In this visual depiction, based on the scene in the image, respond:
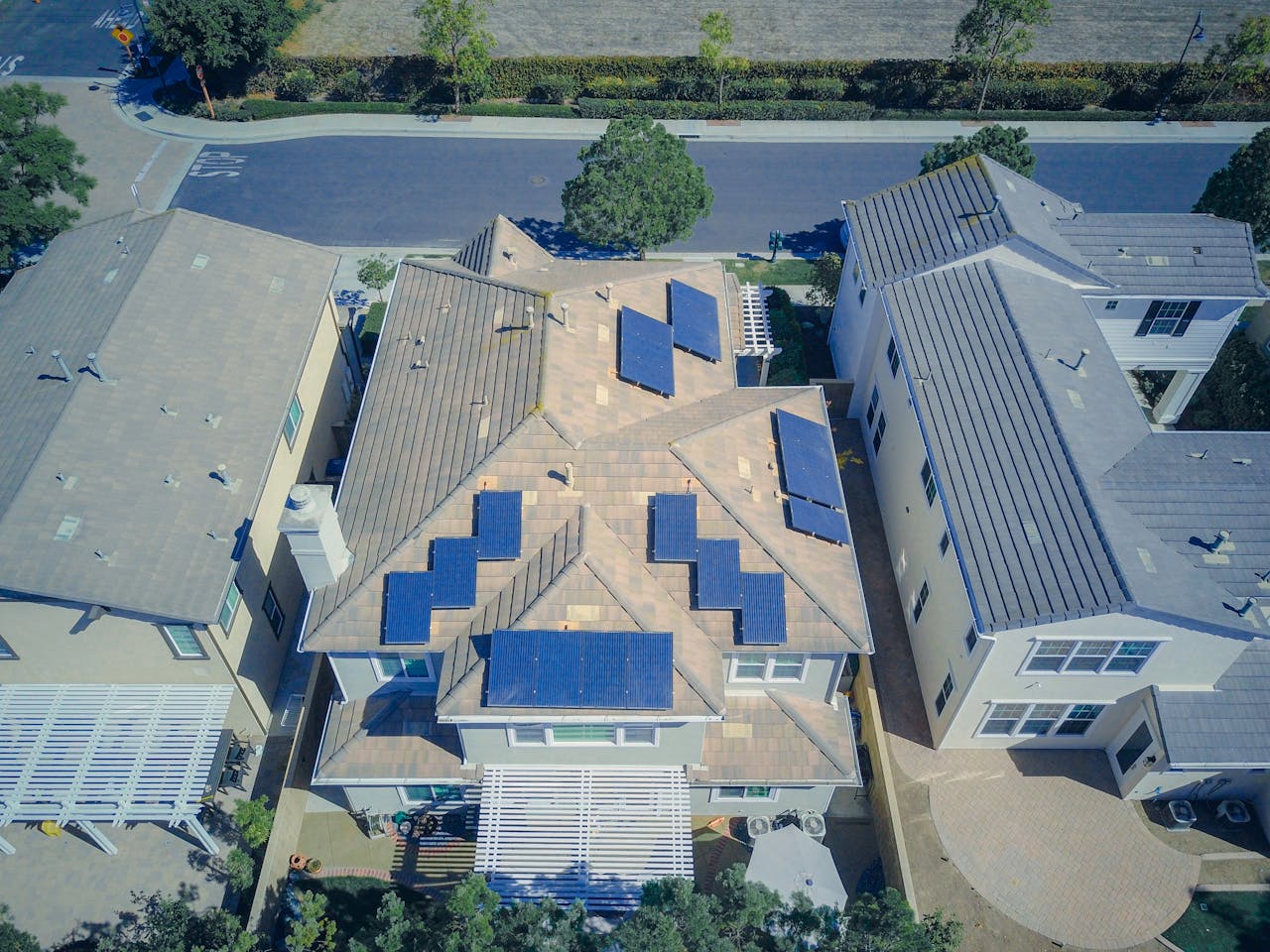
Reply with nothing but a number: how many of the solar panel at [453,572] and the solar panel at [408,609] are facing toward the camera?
2

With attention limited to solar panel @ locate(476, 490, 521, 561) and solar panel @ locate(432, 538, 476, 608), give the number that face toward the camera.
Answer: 2

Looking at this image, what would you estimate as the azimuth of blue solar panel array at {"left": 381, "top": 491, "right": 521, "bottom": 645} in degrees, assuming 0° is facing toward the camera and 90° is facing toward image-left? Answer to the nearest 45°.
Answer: approximately 0°

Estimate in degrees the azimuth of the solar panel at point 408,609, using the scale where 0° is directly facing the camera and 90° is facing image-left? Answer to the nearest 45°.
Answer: approximately 0°
